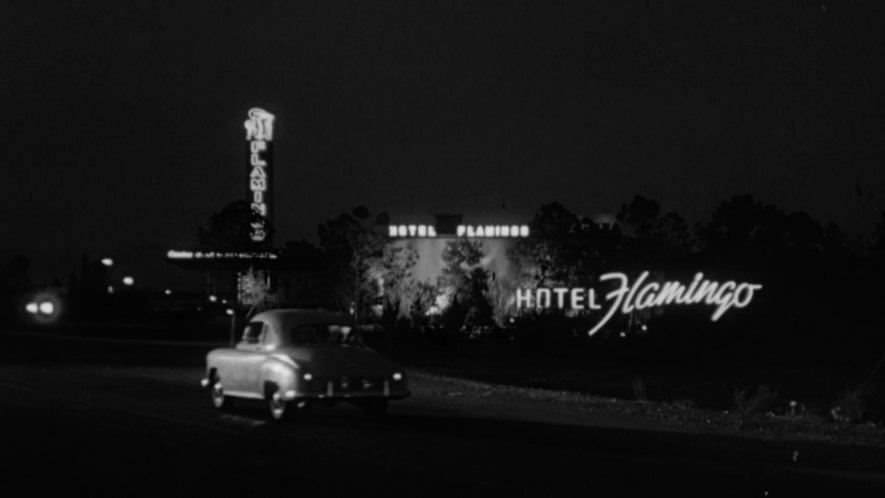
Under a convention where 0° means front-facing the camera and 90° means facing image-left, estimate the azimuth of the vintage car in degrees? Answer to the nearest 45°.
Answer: approximately 135°

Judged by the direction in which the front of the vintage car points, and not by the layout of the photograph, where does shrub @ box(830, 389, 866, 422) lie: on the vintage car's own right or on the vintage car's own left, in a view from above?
on the vintage car's own right
